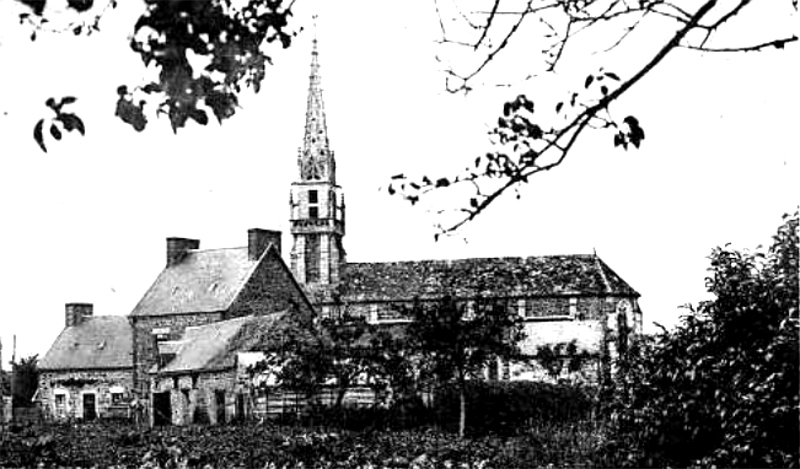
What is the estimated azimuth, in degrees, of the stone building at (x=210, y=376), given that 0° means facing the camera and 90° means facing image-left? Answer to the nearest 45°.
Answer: approximately 0°

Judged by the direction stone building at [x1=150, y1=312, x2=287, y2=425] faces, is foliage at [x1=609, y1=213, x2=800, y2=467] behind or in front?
in front

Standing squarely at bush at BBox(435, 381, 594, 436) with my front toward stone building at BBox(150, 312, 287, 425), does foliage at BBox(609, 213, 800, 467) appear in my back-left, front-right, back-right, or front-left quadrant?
back-left

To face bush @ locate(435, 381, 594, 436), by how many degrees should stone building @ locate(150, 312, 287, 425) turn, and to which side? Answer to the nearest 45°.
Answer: approximately 45° to its left
